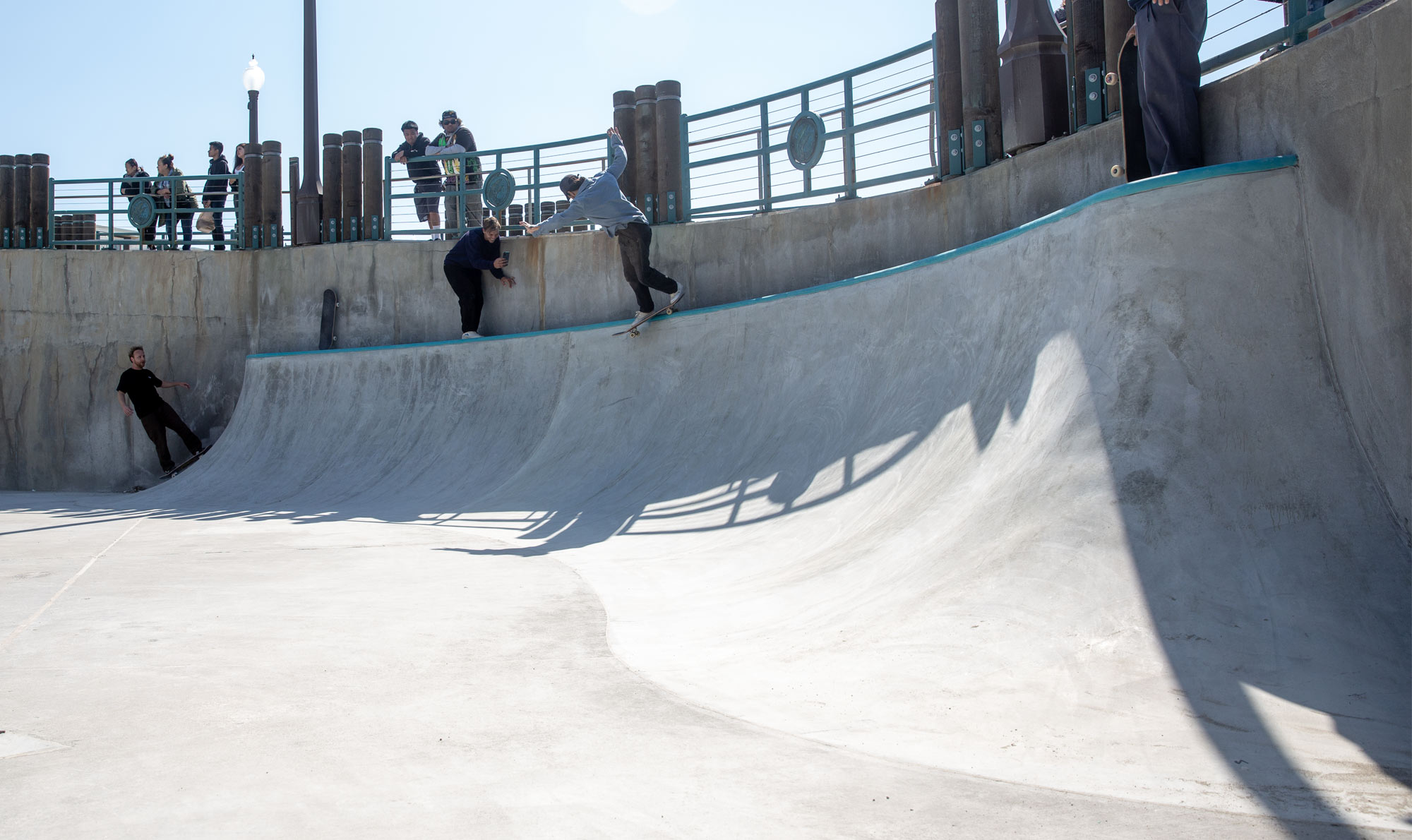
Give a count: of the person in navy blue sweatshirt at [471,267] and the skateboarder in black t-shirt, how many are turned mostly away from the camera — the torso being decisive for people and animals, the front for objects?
0

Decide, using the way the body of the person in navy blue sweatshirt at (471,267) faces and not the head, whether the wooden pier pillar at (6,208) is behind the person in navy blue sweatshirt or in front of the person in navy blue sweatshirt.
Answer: behind

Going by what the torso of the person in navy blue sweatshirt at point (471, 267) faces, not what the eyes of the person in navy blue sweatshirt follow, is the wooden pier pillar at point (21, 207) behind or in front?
behind

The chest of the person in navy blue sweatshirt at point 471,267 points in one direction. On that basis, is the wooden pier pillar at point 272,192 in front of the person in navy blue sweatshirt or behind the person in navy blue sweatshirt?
behind

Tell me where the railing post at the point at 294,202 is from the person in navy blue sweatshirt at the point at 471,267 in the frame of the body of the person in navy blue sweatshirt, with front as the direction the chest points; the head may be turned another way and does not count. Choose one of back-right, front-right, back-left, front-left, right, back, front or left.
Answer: back

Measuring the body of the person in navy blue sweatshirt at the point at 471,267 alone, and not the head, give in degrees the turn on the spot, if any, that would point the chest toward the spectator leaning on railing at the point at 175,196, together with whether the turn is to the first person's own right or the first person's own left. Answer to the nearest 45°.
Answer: approximately 180°

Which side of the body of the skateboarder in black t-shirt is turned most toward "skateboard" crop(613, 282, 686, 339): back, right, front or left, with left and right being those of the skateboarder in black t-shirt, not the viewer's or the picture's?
front

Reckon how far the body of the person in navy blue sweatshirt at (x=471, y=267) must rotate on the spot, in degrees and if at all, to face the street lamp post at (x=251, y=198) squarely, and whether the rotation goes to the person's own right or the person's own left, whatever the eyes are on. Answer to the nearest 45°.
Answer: approximately 180°

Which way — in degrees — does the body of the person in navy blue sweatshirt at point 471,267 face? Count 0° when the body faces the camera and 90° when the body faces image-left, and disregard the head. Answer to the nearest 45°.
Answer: approximately 315°
